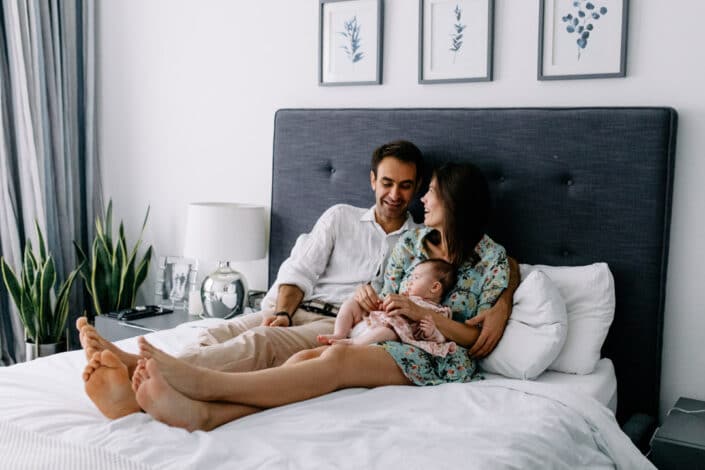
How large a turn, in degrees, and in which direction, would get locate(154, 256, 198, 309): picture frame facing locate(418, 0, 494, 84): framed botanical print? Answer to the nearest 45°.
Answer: approximately 45° to its left

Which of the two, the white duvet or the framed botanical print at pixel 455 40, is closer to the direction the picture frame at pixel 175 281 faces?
the white duvet

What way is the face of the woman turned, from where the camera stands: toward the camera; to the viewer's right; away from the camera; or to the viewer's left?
to the viewer's left

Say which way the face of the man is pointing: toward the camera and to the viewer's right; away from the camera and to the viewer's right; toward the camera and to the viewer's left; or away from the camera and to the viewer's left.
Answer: toward the camera and to the viewer's right

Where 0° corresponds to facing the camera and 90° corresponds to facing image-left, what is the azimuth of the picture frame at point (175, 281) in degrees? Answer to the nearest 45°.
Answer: approximately 0°

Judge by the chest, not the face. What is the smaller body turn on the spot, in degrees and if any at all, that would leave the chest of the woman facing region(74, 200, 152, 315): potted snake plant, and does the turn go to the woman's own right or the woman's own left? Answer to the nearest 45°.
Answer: approximately 90° to the woman's own right

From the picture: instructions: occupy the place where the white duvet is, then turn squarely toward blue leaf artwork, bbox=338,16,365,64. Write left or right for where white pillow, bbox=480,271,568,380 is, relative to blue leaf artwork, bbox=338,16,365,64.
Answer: right

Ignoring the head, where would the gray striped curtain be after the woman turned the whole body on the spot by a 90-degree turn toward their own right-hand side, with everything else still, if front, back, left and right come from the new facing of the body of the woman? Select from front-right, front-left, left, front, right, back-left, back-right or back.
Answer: front

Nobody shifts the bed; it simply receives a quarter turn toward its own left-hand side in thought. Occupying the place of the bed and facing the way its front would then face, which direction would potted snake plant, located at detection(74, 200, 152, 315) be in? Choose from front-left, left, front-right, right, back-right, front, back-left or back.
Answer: back
